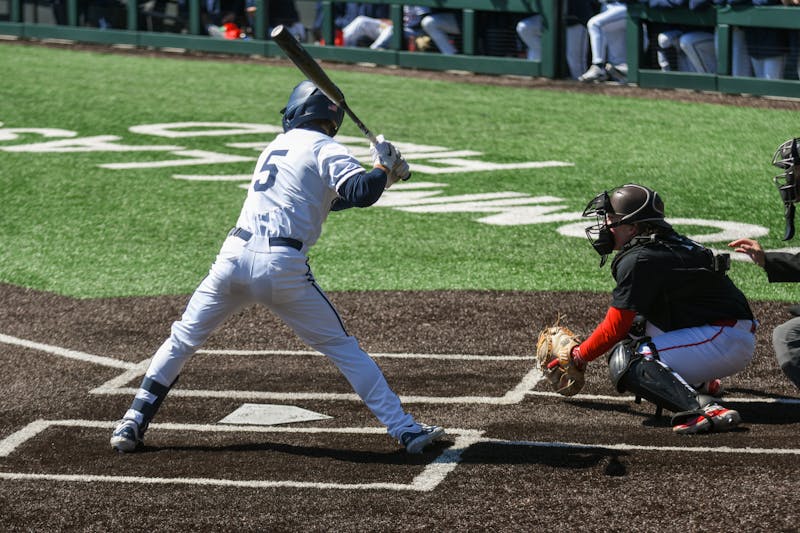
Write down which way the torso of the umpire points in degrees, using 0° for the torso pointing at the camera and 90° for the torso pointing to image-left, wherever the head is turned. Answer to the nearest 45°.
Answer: approximately 90°

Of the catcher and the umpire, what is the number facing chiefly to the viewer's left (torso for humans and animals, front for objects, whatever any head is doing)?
2

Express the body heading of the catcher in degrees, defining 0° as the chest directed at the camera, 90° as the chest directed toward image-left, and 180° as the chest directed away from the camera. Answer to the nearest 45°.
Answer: approximately 90°

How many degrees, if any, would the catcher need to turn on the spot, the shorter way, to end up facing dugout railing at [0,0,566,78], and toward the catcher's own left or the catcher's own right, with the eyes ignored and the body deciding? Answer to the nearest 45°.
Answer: approximately 90° to the catcher's own right

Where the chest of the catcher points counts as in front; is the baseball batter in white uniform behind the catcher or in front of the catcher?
in front

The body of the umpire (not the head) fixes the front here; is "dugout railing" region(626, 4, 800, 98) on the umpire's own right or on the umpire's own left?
on the umpire's own right

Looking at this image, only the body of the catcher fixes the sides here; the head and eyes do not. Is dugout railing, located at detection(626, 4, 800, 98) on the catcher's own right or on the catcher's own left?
on the catcher's own right

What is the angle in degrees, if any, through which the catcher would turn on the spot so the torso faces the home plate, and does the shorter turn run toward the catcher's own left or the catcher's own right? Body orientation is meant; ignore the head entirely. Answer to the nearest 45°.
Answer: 0° — they already face it

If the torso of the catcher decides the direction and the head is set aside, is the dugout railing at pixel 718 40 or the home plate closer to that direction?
the home plate

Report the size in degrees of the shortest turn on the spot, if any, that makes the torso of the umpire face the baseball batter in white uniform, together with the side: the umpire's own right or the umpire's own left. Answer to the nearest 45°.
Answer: approximately 45° to the umpire's own left

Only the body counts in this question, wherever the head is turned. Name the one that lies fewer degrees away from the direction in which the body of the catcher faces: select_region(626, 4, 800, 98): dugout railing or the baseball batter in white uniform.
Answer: the baseball batter in white uniform

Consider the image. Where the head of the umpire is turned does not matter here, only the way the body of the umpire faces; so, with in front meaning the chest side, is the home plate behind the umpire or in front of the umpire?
in front
